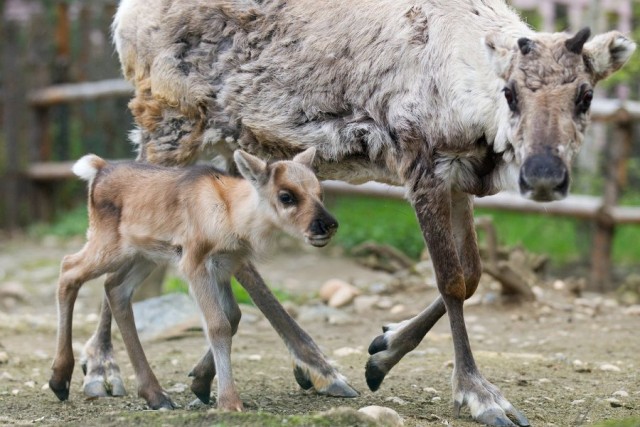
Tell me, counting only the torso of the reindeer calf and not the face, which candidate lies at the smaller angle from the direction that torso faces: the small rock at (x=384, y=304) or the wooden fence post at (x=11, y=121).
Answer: the small rock

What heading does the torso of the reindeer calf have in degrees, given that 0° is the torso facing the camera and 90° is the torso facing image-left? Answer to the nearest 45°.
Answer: approximately 270°

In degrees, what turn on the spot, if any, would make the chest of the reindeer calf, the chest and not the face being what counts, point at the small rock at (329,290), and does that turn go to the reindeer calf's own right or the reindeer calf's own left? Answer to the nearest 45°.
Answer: approximately 90° to the reindeer calf's own left

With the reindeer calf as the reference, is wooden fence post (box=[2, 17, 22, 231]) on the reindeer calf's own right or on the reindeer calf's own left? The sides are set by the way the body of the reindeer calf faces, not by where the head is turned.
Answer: on the reindeer calf's own left

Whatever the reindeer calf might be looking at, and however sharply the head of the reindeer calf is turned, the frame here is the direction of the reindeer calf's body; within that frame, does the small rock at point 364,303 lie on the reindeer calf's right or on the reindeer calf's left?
on the reindeer calf's left

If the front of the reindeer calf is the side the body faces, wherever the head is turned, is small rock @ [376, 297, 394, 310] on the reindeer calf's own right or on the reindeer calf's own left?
on the reindeer calf's own left

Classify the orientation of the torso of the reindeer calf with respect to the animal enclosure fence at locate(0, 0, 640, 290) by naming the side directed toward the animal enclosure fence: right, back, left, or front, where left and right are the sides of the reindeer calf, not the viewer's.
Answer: left
